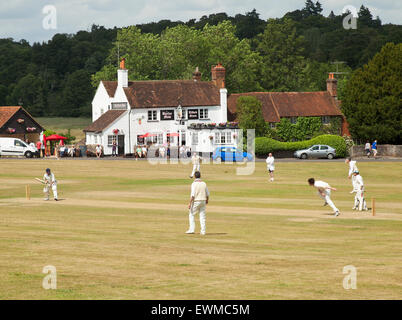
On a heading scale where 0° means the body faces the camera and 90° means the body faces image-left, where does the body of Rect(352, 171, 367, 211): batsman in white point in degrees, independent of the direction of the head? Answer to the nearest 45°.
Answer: approximately 90°
